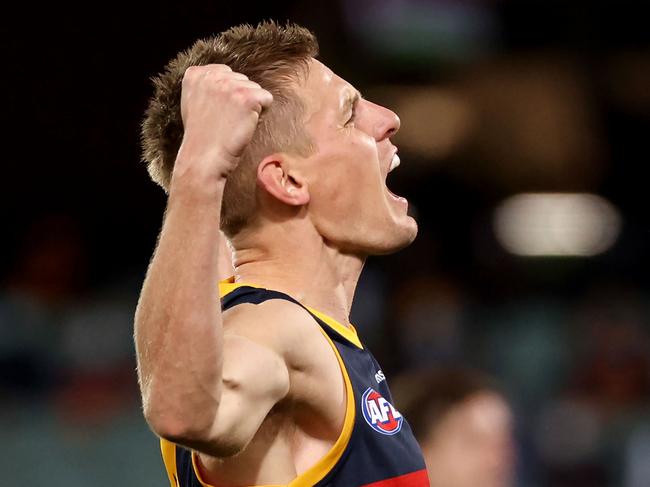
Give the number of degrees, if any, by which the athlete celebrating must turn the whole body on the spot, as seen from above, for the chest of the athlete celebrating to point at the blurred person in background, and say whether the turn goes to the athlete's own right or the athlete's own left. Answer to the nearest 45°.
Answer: approximately 45° to the athlete's own left

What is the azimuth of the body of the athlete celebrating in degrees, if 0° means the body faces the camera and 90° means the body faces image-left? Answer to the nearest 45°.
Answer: approximately 270°

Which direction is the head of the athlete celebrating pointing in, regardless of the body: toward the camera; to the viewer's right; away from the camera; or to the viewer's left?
to the viewer's right
